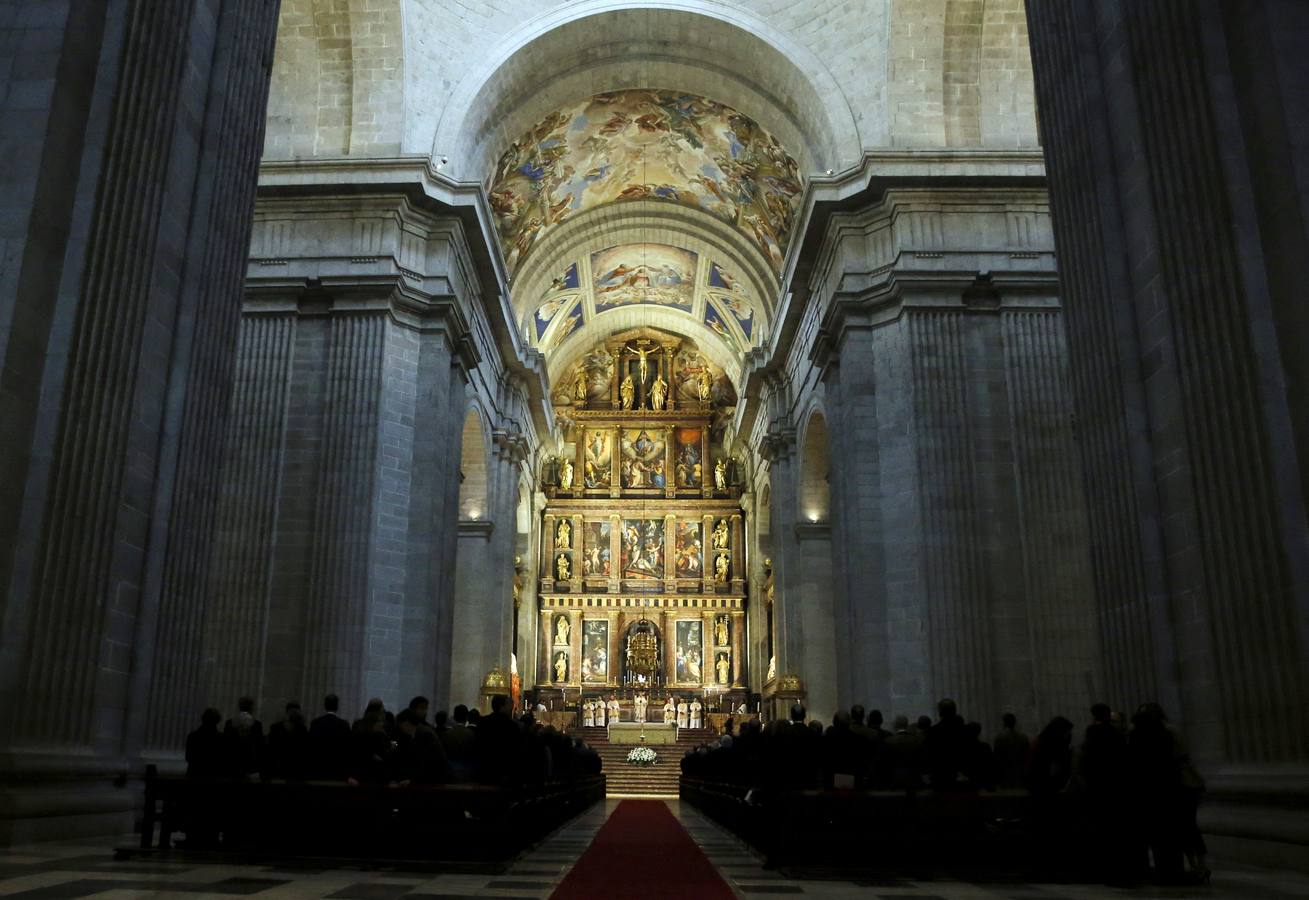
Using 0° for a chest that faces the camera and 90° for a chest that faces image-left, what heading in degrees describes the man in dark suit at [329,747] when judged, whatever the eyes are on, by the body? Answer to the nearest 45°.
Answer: approximately 180°

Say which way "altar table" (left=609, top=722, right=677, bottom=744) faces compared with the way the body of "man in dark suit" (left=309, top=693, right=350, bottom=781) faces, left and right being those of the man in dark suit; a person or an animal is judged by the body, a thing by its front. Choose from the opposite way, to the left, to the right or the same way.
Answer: the opposite way

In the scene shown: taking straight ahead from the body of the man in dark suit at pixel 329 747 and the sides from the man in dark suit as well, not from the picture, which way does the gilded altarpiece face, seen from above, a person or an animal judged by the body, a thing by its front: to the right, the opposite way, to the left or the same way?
the opposite way

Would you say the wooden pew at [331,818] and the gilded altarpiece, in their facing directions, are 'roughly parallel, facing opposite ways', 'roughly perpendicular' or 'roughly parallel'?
roughly parallel, facing opposite ways

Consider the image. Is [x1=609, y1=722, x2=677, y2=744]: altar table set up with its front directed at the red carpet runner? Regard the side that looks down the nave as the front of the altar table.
yes

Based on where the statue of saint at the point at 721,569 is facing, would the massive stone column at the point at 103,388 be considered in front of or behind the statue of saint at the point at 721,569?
in front

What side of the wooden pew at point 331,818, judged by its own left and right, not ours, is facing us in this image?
back

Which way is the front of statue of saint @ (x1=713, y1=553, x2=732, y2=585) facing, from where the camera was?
facing the viewer

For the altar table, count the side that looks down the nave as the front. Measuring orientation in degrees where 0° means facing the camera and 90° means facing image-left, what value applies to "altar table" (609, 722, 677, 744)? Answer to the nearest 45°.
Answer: approximately 0°

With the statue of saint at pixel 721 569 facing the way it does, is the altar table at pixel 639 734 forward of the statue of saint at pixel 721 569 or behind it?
forward

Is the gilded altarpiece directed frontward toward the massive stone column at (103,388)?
yes

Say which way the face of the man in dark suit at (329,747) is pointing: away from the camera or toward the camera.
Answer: away from the camera

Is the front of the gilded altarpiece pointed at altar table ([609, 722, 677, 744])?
yes

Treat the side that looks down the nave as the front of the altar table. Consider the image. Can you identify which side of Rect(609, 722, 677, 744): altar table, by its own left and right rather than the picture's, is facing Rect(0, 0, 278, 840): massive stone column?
front

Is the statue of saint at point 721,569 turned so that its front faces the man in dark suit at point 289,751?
yes

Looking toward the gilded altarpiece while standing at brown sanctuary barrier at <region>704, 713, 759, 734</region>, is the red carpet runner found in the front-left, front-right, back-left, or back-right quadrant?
back-left

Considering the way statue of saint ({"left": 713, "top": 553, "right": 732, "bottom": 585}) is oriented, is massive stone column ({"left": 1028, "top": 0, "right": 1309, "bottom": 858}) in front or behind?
in front

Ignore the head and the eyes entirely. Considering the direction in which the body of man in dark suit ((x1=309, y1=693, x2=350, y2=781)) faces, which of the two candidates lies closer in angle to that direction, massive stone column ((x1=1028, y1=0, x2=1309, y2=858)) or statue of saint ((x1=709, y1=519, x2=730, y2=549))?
the statue of saint
